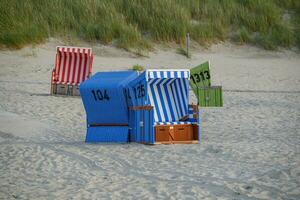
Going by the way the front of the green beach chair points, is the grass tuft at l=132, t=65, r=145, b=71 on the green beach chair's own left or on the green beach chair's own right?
on the green beach chair's own left

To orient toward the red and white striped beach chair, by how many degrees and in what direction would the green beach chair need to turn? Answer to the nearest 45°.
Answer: approximately 135° to its left
